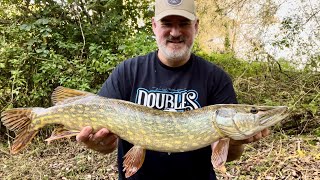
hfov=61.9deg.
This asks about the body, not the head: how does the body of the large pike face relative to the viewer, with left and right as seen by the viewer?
facing to the right of the viewer

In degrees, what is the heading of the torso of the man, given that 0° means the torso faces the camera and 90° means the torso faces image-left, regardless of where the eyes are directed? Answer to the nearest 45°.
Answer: approximately 0°
